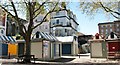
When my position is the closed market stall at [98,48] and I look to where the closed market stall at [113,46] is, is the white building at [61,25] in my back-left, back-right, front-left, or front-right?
back-left

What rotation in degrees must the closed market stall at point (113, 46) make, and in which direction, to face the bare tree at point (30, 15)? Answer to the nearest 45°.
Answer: approximately 45° to its right

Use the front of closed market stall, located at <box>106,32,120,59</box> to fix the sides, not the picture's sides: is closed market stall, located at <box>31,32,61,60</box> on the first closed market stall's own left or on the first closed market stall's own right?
on the first closed market stall's own right

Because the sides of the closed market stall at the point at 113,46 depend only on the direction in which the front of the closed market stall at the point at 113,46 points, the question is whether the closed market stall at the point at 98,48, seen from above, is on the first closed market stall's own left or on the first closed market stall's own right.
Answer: on the first closed market stall's own right

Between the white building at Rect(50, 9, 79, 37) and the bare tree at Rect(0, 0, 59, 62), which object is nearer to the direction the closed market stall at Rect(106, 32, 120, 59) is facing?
the bare tree

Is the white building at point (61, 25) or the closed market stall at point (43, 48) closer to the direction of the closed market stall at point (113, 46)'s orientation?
the closed market stall
